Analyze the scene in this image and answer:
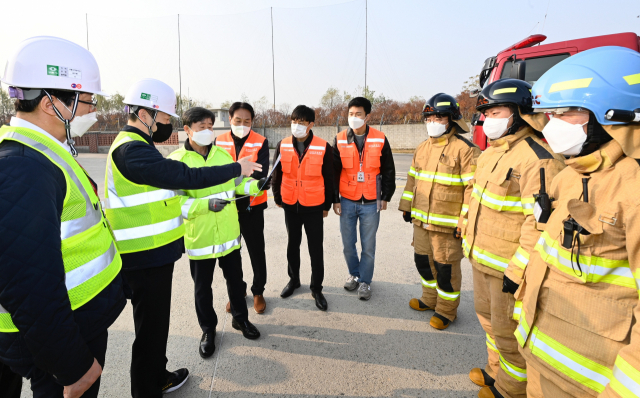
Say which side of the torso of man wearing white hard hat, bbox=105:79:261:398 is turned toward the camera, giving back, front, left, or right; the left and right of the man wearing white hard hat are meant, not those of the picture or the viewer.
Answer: right

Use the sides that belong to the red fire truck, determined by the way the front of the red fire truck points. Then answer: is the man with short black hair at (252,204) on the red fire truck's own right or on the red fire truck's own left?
on the red fire truck's own left

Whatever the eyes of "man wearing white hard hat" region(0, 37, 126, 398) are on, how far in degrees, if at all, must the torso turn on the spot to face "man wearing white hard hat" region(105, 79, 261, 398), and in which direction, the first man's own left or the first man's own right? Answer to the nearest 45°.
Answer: approximately 45° to the first man's own left

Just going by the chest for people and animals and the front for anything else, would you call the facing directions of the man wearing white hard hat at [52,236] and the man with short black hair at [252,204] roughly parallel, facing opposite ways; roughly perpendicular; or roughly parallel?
roughly perpendicular

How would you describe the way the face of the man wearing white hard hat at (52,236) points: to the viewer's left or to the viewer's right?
to the viewer's right

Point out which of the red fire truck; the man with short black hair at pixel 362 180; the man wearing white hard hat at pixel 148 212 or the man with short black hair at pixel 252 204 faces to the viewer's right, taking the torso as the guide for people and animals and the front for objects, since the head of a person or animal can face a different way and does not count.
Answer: the man wearing white hard hat
